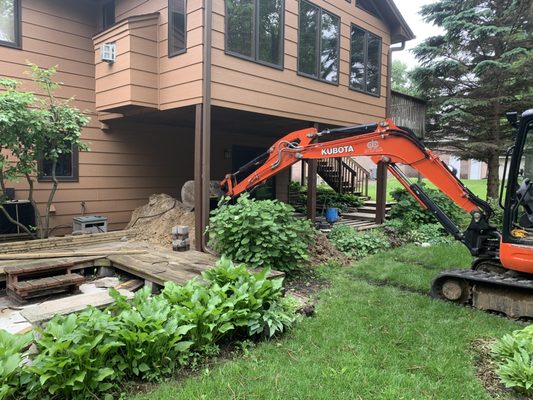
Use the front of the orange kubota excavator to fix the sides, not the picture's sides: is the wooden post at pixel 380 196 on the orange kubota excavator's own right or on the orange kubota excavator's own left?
on the orange kubota excavator's own right

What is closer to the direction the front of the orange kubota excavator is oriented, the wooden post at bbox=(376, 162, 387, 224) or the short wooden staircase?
the short wooden staircase

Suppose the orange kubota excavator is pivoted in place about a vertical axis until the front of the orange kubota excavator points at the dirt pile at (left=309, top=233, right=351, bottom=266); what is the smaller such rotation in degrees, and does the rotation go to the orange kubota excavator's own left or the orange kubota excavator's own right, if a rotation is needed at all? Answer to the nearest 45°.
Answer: approximately 45° to the orange kubota excavator's own right

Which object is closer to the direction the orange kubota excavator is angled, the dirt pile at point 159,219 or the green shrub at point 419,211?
the dirt pile

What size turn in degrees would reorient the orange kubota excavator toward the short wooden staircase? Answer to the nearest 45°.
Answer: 0° — it already faces it

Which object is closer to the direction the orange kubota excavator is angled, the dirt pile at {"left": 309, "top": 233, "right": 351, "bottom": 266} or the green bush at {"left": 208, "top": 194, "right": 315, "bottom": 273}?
the green bush

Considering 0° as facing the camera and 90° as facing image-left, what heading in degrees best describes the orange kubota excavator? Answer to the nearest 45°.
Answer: approximately 90°

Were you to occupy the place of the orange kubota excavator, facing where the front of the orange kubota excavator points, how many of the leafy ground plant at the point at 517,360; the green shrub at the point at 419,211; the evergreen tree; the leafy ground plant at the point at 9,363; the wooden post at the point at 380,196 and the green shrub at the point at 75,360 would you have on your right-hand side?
3

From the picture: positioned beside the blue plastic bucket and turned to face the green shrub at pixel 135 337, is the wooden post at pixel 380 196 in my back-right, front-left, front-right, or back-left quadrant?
back-left

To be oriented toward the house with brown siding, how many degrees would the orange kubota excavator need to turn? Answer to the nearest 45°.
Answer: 0° — it already faces it

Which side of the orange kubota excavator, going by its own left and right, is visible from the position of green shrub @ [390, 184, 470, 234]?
right

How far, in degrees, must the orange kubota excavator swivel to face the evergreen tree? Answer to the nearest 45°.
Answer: approximately 90° to its right

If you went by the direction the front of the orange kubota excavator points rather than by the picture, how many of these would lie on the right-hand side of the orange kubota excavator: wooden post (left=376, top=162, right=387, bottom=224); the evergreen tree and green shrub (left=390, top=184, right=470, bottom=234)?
3

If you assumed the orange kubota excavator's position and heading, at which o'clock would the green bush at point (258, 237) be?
The green bush is roughly at 12 o'clock from the orange kubota excavator.
